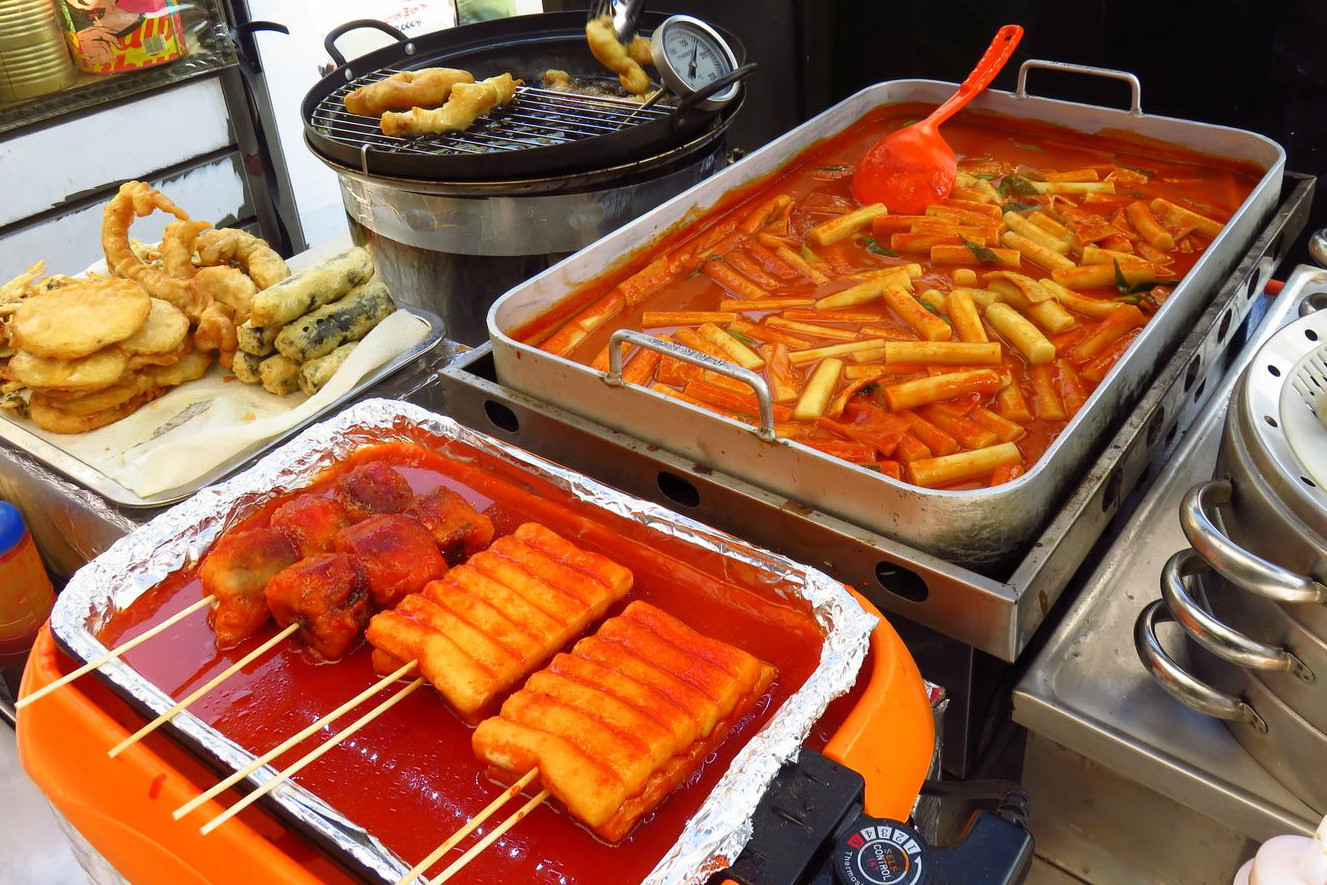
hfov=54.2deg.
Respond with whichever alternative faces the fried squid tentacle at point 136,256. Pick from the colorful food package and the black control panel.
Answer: the colorful food package

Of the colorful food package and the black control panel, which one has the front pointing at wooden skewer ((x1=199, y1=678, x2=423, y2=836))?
the colorful food package

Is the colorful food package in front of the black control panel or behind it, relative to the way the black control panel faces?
behind

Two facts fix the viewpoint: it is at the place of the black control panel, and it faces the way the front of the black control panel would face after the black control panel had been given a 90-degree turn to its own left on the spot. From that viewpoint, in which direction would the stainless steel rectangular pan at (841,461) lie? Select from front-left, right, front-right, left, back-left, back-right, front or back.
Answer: left

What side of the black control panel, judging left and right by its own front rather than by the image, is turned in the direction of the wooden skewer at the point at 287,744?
right

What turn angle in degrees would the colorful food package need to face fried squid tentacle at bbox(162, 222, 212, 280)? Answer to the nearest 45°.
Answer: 0° — it already faces it

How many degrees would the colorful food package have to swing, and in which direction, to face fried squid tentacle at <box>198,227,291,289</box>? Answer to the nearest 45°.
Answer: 0° — it already faces it

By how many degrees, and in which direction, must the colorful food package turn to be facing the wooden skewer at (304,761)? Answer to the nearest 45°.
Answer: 0° — it already faces it

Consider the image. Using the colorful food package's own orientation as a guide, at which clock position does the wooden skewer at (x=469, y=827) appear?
The wooden skewer is roughly at 12 o'clock from the colorful food package.

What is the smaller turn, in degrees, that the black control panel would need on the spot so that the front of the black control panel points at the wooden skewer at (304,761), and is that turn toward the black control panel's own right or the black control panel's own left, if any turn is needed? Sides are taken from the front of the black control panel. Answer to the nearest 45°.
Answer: approximately 90° to the black control panel's own right

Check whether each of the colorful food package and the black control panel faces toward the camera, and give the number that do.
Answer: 2

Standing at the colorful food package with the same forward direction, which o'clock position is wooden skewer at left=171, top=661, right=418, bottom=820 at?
The wooden skewer is roughly at 12 o'clock from the colorful food package.
